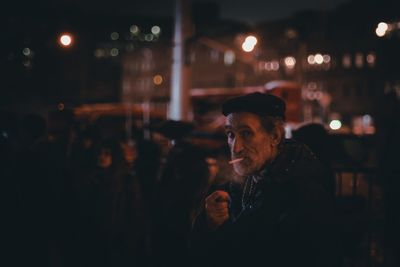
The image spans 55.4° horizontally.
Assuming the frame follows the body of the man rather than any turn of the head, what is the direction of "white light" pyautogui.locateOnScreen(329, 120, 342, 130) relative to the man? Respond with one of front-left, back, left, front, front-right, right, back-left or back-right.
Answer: back-right

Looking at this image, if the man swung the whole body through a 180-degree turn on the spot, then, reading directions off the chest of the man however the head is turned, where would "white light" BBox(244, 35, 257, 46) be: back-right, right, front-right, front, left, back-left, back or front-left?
front-left

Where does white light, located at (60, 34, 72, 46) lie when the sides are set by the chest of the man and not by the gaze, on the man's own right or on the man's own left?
on the man's own right

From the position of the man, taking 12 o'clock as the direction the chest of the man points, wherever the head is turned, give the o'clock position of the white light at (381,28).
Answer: The white light is roughly at 5 o'clock from the man.

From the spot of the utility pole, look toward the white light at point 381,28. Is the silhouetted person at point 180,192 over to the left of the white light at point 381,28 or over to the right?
right

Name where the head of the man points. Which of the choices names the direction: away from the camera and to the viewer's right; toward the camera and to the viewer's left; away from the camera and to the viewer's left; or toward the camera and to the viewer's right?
toward the camera and to the viewer's left

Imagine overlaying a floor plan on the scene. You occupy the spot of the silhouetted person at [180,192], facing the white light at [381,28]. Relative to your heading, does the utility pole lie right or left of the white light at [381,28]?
left

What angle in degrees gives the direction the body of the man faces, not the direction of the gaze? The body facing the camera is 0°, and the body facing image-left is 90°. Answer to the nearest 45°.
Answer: approximately 45°

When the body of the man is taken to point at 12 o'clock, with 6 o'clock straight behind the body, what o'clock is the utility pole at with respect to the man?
The utility pole is roughly at 4 o'clock from the man.
